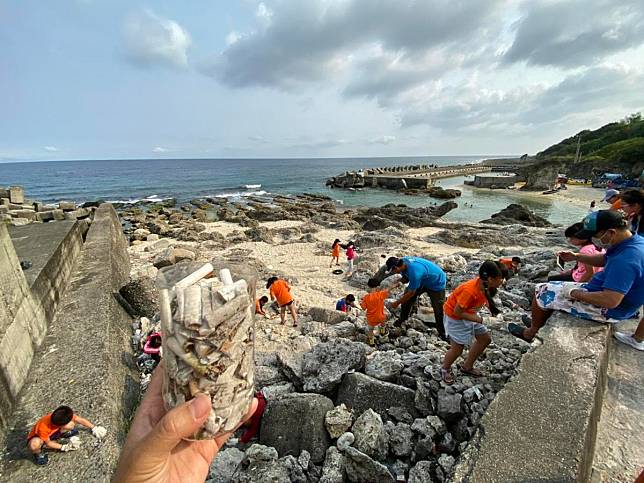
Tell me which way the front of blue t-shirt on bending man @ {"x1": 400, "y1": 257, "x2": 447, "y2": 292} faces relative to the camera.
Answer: to the viewer's left

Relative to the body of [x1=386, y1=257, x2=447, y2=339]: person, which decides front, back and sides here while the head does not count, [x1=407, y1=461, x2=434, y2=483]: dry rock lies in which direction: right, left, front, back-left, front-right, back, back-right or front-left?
left

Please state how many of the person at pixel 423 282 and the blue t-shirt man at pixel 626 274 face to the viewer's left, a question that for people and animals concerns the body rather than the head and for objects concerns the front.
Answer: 2

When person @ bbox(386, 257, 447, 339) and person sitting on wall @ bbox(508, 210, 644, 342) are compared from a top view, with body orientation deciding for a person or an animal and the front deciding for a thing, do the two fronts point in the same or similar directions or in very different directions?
same or similar directions

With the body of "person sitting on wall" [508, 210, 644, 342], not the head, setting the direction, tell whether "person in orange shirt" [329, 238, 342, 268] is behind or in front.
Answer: in front

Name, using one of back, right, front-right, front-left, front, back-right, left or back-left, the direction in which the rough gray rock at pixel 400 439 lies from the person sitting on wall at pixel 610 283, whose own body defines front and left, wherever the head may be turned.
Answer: front-left

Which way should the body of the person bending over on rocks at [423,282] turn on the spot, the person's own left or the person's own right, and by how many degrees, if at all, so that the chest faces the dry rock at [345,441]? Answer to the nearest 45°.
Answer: approximately 90° to the person's own left

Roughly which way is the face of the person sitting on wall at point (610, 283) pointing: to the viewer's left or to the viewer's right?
to the viewer's left

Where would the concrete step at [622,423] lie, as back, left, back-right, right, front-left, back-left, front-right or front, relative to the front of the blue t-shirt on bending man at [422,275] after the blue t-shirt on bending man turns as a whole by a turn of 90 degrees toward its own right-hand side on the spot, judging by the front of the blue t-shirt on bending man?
back-right

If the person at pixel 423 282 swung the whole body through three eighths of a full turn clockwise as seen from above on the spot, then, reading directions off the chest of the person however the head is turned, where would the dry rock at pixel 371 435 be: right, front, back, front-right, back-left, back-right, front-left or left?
back-right

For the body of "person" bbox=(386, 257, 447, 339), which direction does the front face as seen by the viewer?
to the viewer's left

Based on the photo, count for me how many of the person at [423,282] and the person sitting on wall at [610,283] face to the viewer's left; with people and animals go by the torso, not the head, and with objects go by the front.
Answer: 2

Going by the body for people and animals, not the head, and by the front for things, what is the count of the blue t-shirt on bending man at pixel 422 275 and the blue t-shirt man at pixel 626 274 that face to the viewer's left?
2

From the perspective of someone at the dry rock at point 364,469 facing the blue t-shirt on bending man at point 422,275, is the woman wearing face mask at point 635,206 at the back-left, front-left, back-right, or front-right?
front-right

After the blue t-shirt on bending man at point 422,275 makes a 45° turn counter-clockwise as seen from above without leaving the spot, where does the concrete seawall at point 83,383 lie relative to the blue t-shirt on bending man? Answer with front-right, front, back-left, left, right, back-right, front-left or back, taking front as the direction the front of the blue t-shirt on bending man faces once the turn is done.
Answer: front

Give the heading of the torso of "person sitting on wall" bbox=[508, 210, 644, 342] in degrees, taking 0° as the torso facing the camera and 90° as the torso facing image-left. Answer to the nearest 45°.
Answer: approximately 90°

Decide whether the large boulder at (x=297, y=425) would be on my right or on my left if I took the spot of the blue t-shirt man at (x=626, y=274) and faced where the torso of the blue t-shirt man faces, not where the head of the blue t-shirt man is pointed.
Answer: on my left
